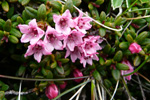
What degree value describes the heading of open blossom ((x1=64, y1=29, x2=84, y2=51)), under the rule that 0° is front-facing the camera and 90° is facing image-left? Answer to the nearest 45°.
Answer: approximately 0°

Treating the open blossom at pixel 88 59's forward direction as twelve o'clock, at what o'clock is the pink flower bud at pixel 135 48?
The pink flower bud is roughly at 9 o'clock from the open blossom.

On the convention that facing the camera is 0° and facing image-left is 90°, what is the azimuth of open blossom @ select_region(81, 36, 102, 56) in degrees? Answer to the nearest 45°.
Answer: approximately 0°
